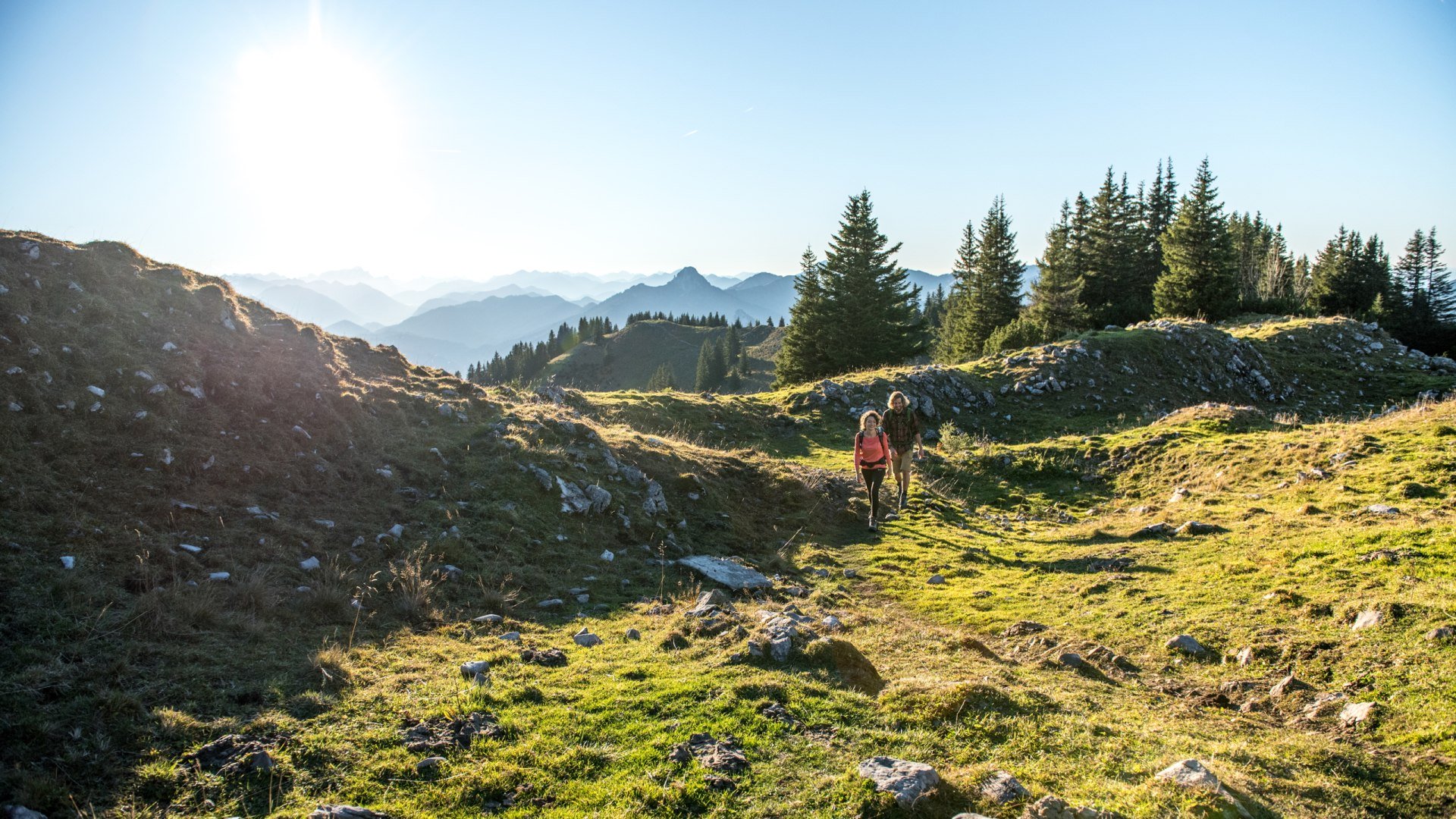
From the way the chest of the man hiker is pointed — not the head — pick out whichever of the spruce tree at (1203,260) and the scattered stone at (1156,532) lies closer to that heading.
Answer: the scattered stone

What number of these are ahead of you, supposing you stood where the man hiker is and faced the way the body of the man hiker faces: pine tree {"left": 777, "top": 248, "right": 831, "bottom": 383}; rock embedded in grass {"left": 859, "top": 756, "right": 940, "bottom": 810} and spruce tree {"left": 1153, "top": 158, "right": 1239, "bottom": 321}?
1

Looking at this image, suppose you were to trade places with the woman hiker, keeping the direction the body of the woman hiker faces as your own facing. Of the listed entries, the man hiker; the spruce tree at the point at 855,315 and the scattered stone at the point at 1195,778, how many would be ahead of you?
1

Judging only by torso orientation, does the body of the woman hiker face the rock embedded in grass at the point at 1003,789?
yes

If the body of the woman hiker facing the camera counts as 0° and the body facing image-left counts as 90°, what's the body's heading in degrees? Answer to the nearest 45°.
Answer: approximately 0°

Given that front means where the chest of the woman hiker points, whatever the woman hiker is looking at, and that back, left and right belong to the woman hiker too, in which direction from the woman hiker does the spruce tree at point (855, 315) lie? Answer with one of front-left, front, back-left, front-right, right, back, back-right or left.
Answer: back

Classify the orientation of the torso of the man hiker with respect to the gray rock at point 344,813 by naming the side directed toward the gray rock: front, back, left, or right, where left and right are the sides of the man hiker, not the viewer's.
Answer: front

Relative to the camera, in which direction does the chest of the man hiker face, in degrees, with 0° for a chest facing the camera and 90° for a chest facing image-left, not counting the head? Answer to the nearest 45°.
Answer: approximately 0°

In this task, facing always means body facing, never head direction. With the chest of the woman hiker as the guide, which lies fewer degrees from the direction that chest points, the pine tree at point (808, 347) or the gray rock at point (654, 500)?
the gray rock

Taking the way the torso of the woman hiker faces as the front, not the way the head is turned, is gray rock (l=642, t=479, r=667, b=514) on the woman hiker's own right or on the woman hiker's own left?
on the woman hiker's own right

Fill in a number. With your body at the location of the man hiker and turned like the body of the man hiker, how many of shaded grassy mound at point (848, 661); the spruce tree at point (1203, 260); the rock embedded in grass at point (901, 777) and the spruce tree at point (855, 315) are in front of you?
2

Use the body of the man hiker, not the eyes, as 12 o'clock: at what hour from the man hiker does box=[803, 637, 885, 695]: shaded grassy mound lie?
The shaded grassy mound is roughly at 12 o'clock from the man hiker.

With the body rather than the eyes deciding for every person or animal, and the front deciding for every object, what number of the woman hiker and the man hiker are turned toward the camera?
2
